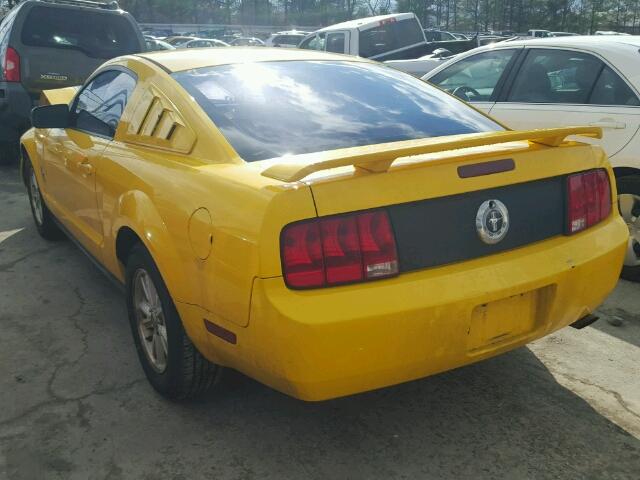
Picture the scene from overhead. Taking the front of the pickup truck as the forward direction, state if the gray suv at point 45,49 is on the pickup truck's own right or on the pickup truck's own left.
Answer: on the pickup truck's own left

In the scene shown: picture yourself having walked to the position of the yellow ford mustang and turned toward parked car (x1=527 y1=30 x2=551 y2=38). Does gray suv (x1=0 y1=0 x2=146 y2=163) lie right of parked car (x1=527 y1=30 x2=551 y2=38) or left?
left

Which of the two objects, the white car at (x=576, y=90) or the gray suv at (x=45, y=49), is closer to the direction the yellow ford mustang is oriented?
the gray suv

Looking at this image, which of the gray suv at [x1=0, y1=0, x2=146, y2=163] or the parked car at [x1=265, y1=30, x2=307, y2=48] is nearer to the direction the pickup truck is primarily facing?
the parked car

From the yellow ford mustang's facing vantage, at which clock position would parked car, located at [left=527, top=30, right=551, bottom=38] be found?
The parked car is roughly at 2 o'clock from the yellow ford mustang.

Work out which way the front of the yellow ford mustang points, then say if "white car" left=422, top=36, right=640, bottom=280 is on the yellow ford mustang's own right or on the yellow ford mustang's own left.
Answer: on the yellow ford mustang's own right

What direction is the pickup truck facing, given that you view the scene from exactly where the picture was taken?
facing away from the viewer and to the left of the viewer

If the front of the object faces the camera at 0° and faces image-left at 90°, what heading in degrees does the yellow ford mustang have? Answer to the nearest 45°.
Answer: approximately 135°
